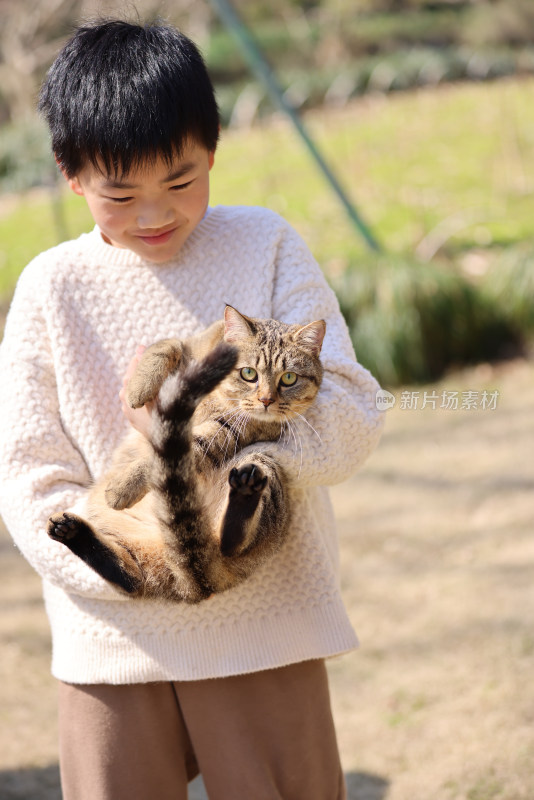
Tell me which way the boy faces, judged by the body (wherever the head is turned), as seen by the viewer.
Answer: toward the camera

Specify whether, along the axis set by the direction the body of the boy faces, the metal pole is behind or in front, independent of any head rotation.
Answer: behind

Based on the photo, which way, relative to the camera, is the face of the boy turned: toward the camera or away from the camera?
toward the camera
